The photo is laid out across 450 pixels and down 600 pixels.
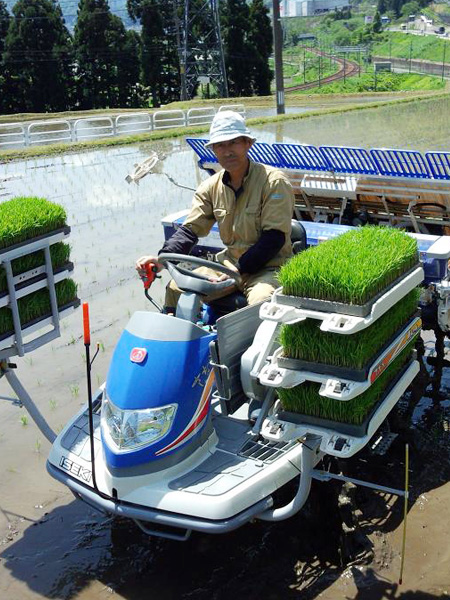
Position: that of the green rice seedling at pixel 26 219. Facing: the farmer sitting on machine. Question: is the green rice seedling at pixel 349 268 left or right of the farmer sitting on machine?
right

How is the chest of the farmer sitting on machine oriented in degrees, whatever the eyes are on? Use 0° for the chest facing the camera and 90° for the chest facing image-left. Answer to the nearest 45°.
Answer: approximately 45°
